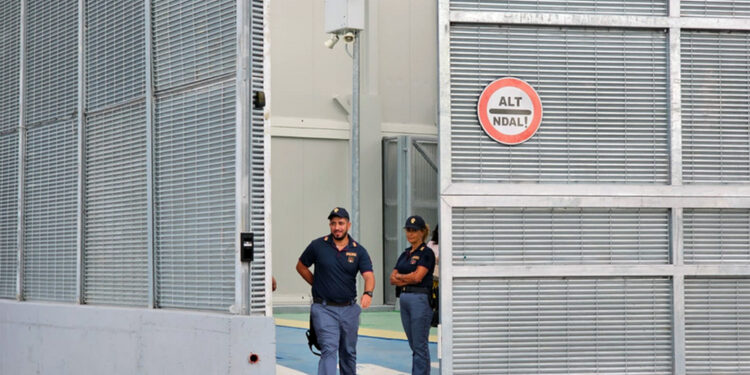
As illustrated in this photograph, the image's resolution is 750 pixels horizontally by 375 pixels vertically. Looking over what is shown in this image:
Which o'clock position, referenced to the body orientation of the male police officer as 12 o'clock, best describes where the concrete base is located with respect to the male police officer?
The concrete base is roughly at 3 o'clock from the male police officer.

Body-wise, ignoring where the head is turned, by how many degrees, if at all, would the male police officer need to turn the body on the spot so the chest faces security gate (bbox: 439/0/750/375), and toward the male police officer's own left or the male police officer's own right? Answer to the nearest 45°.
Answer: approximately 45° to the male police officer's own left

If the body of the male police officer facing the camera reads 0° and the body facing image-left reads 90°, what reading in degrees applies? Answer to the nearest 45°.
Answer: approximately 0°

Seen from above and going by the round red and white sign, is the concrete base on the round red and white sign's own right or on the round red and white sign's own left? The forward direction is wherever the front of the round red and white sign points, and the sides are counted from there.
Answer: on the round red and white sign's own right

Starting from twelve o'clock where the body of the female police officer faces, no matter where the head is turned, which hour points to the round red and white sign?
The round red and white sign is roughly at 10 o'clock from the female police officer.

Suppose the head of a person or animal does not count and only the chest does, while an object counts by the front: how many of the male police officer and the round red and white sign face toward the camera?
2

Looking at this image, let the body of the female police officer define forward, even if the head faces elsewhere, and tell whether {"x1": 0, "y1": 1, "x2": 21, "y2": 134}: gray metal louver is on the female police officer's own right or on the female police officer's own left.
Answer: on the female police officer's own right
